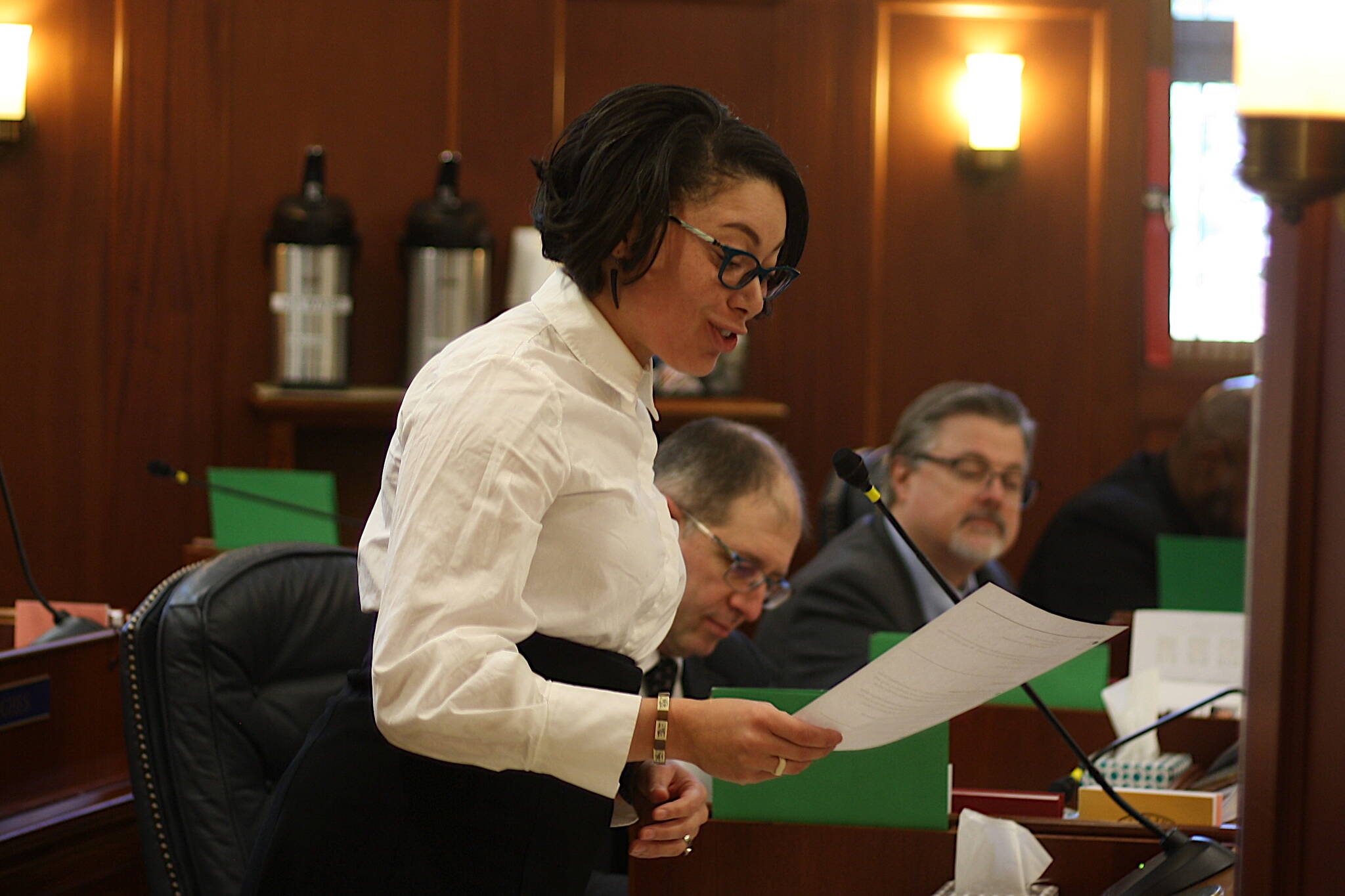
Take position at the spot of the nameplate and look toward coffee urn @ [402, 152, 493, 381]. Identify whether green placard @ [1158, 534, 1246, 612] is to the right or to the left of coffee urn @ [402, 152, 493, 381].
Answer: right

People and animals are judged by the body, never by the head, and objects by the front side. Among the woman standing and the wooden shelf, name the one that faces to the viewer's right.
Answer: the woman standing

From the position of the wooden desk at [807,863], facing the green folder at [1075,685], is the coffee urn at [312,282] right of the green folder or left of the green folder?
left

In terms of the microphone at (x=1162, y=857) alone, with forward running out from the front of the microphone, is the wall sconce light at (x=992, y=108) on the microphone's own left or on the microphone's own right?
on the microphone's own right

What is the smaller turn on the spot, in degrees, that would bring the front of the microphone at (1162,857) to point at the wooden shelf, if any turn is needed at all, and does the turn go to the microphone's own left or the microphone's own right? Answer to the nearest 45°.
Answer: approximately 45° to the microphone's own right

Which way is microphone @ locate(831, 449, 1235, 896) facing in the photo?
to the viewer's left

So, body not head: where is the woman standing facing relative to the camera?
to the viewer's right
